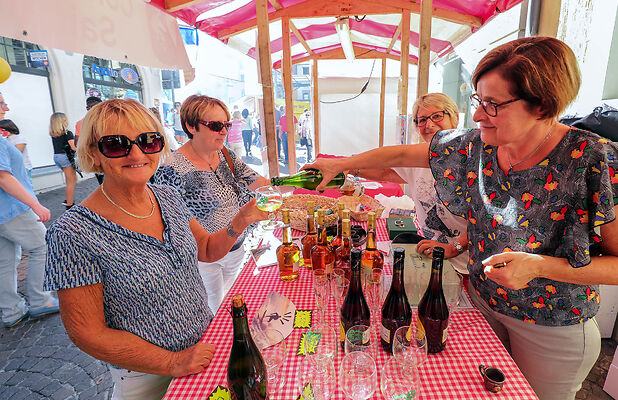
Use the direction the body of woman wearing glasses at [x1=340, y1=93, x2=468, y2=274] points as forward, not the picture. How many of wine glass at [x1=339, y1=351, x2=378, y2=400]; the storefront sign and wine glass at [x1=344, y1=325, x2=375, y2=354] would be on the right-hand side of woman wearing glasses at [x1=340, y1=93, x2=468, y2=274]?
1

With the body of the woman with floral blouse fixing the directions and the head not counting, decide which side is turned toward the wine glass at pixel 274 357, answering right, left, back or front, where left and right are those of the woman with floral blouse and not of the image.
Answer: front

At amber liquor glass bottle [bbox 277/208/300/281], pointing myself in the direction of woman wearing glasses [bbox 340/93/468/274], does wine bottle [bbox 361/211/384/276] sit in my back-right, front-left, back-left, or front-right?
front-right

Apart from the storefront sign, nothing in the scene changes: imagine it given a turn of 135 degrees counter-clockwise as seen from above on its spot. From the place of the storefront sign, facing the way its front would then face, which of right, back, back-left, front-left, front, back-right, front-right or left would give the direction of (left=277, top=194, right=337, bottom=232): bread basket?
back

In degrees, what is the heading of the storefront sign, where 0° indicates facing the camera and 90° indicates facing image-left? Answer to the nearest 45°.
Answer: approximately 315°

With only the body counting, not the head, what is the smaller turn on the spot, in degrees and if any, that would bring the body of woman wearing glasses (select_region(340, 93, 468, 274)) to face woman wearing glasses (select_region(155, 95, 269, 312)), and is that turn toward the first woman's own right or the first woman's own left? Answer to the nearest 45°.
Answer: approximately 45° to the first woman's own right

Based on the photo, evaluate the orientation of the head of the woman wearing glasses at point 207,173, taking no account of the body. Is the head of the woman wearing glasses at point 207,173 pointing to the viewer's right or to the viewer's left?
to the viewer's right

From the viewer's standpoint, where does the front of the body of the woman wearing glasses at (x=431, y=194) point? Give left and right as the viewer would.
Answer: facing the viewer and to the left of the viewer

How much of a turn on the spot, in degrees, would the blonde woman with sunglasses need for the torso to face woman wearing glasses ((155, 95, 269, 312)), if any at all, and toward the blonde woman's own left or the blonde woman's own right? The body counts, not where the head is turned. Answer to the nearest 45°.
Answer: approximately 90° to the blonde woman's own left

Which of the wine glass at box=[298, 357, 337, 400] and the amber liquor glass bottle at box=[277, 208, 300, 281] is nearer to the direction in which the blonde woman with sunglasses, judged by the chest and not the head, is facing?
the wine glass

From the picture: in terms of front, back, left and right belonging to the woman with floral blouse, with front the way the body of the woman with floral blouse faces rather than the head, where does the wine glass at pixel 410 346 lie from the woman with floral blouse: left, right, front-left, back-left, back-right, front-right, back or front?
front

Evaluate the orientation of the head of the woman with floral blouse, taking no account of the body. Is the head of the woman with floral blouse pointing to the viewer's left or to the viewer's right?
to the viewer's left

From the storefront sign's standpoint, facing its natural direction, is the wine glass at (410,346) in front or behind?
in front

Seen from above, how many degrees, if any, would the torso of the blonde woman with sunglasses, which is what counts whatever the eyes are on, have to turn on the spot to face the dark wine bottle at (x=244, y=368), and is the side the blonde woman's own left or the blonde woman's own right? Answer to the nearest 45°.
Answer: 0° — they already face it

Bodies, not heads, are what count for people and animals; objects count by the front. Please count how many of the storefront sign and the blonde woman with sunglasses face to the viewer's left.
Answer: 0

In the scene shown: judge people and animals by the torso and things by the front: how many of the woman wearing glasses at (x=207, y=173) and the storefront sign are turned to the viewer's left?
0

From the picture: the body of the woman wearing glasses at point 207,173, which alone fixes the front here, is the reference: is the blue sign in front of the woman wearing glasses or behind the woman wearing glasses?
behind

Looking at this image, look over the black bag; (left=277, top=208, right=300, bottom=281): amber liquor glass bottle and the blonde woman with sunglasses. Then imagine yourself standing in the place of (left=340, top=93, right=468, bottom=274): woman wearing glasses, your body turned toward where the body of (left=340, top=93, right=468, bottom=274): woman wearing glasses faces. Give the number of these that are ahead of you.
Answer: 2

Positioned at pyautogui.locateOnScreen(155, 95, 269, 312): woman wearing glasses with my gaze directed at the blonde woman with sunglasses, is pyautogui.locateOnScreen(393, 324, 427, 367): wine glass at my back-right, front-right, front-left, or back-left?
front-left
